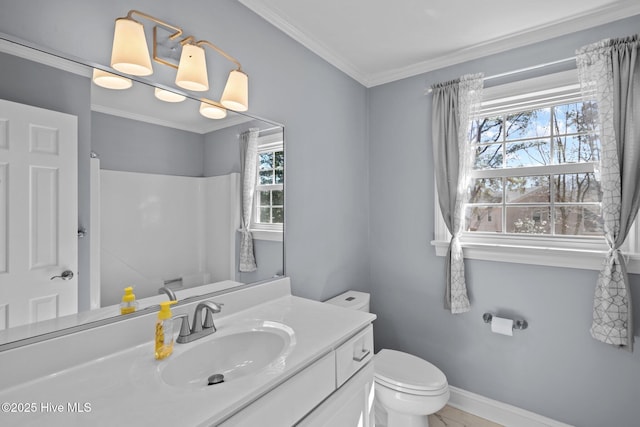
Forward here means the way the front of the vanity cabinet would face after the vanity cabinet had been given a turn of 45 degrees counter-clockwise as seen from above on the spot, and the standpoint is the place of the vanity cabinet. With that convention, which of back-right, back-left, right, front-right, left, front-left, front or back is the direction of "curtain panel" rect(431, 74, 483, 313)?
front-left

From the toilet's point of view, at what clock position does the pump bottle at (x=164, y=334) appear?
The pump bottle is roughly at 3 o'clock from the toilet.

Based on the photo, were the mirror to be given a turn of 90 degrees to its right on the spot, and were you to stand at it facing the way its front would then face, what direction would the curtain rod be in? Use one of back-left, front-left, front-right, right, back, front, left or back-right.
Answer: back-left

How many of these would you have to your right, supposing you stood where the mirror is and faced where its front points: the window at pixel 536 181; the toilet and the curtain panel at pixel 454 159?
0

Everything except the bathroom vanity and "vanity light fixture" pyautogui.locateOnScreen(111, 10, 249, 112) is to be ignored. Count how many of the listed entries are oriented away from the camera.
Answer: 0

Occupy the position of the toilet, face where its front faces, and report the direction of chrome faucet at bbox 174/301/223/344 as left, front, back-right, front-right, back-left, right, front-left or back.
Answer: right

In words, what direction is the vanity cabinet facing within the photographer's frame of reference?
facing the viewer and to the right of the viewer

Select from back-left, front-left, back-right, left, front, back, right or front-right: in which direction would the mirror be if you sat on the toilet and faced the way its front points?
right

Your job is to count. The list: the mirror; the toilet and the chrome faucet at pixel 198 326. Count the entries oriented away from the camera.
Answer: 0

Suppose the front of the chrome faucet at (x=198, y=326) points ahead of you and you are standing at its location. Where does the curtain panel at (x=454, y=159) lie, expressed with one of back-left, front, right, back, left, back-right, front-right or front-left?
front-left

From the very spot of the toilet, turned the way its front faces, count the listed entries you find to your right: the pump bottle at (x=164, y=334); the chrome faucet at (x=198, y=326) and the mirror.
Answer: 3

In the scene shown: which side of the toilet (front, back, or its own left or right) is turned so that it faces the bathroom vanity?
right

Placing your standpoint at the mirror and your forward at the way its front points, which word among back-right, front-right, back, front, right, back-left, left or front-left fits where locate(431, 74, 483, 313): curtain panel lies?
front-left

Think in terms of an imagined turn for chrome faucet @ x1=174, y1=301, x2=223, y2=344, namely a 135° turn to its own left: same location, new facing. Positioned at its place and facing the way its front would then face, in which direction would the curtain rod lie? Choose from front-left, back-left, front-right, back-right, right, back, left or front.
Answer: right
